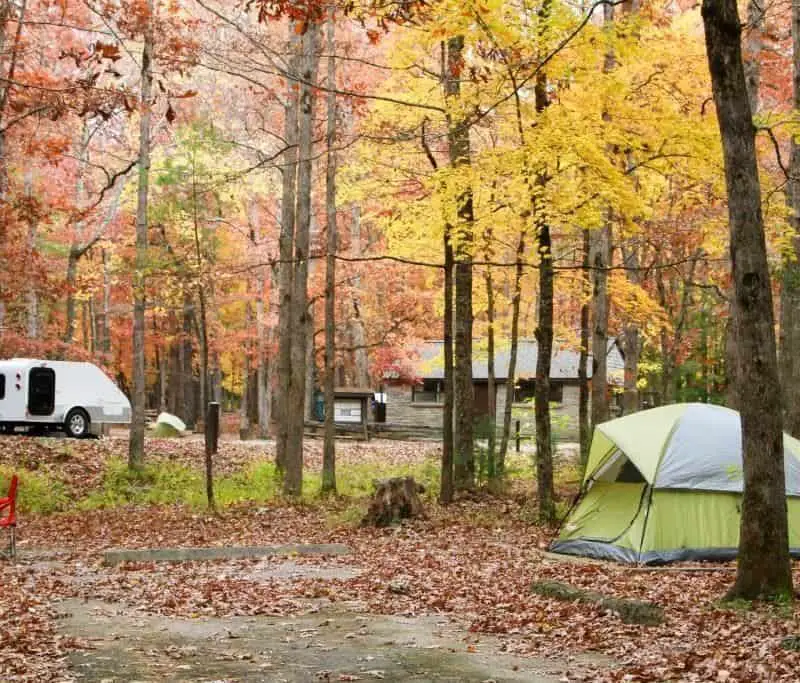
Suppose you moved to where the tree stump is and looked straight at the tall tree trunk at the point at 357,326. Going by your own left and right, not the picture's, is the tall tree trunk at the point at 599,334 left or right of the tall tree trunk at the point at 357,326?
right

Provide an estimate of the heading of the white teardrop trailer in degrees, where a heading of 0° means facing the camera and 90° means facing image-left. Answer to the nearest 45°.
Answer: approximately 90°

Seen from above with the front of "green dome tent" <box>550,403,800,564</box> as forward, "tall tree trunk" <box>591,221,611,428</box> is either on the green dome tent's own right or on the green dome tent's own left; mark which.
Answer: on the green dome tent's own right

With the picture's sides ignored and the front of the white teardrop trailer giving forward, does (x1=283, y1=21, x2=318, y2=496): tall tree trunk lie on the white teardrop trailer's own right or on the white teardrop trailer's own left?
on the white teardrop trailer's own left

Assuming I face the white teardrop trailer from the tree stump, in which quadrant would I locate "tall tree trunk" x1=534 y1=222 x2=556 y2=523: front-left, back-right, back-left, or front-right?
back-right

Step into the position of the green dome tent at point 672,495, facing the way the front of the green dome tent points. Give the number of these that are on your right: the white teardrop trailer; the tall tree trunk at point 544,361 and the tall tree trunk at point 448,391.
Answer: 3

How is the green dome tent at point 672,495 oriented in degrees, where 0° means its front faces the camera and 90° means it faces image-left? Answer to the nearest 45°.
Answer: approximately 45°

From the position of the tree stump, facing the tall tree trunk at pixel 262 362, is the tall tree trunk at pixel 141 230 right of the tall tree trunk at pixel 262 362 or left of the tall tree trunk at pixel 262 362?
left
